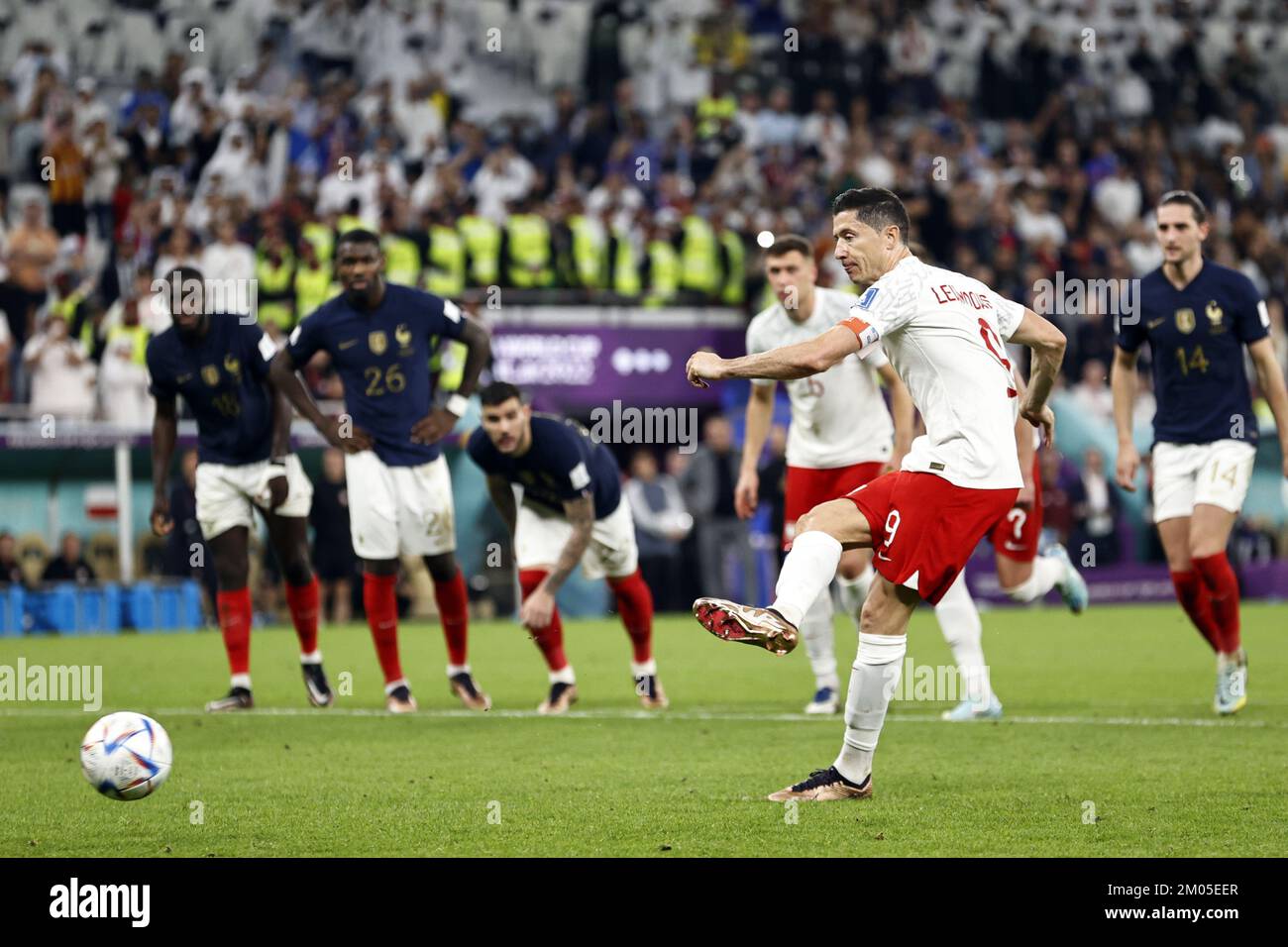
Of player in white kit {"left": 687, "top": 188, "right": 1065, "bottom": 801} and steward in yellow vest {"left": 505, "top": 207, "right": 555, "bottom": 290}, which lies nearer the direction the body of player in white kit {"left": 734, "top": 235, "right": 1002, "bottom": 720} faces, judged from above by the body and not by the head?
the player in white kit

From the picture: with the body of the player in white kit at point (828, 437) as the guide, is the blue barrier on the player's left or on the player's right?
on the player's right

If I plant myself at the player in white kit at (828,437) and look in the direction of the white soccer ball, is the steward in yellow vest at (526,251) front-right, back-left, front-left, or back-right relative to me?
back-right

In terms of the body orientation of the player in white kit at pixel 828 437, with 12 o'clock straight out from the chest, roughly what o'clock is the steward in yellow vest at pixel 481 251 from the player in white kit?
The steward in yellow vest is roughly at 4 o'clock from the player in white kit.

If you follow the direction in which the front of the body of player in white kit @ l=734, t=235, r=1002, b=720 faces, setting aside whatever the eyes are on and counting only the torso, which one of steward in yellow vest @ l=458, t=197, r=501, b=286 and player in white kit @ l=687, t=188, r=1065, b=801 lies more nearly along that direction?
the player in white kit

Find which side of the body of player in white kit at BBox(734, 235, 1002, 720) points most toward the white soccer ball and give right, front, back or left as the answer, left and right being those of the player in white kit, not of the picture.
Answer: front

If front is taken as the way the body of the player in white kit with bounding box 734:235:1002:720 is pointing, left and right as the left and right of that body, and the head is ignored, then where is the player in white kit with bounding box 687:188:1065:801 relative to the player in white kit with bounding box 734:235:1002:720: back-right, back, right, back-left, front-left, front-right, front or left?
front-left

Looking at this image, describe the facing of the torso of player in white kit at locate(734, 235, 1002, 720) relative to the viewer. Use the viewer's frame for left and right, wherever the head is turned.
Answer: facing the viewer and to the left of the viewer
